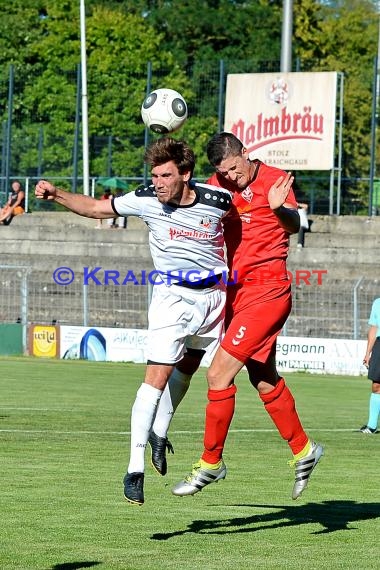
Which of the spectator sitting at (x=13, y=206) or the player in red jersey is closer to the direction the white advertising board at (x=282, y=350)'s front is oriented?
the player in red jersey

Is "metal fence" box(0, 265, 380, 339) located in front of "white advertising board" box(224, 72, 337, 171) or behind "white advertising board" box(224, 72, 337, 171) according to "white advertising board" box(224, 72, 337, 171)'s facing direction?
in front

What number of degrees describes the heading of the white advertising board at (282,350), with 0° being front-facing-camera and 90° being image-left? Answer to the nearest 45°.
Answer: approximately 0°

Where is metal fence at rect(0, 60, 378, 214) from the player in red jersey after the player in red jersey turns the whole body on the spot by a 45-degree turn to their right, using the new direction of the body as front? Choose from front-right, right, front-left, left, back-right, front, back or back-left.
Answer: right

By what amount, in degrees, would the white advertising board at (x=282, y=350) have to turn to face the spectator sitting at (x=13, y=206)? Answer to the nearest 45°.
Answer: approximately 135° to its right

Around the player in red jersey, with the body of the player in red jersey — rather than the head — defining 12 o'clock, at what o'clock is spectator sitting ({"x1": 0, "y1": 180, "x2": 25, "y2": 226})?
The spectator sitting is roughly at 4 o'clock from the player in red jersey.

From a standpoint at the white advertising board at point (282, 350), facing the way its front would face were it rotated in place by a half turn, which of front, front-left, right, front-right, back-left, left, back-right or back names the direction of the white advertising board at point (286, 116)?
front

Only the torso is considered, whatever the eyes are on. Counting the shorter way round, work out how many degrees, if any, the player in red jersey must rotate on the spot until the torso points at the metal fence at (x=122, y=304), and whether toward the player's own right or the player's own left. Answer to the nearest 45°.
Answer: approximately 135° to the player's own right

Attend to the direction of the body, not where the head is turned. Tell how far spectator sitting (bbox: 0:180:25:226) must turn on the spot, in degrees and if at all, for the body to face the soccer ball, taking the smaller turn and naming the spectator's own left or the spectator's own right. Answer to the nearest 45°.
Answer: approximately 45° to the spectator's own left

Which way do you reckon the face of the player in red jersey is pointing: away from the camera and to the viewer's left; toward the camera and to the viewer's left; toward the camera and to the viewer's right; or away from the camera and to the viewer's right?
toward the camera and to the viewer's left

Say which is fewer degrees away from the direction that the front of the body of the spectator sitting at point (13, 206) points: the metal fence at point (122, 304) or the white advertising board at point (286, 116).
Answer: the metal fence

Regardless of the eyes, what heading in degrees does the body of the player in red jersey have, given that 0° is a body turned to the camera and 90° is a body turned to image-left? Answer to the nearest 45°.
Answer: approximately 45°

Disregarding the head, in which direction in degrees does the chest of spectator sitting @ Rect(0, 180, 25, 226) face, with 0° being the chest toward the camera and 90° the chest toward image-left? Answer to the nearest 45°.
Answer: approximately 45°

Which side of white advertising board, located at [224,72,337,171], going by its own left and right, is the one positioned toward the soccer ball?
front
